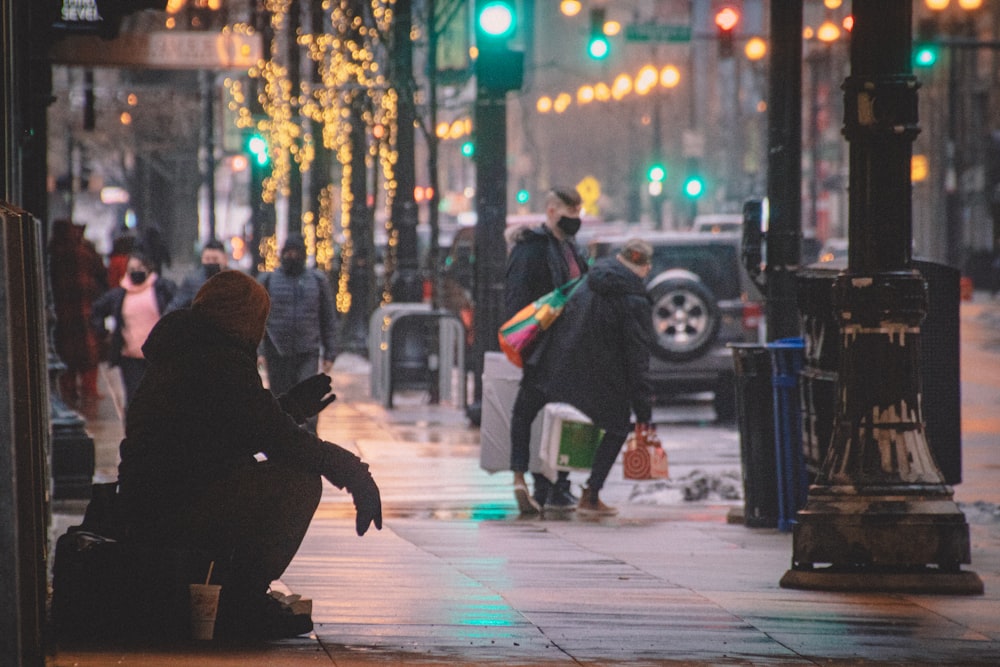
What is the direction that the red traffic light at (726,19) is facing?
toward the camera

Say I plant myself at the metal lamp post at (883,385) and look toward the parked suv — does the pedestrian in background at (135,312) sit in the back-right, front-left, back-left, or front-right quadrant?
front-left

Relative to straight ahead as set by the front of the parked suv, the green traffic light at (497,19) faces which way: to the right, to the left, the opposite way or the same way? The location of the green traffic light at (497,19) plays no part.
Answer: the opposite way

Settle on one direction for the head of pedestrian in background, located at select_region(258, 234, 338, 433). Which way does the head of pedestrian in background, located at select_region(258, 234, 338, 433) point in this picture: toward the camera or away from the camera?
toward the camera

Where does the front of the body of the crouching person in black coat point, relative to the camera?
to the viewer's right

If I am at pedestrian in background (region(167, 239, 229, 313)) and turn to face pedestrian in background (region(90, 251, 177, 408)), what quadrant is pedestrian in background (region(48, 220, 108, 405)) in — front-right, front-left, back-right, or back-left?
front-right

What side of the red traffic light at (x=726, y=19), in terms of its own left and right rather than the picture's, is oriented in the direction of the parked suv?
front

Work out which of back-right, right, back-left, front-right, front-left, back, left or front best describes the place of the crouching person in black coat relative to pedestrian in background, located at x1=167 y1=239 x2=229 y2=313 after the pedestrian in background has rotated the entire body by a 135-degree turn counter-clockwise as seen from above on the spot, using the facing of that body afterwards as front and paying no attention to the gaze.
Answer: back-right

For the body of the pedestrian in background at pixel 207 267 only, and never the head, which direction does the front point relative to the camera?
toward the camera

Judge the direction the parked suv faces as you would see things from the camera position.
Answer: facing away from the viewer

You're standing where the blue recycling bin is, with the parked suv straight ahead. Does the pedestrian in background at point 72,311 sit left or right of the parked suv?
left

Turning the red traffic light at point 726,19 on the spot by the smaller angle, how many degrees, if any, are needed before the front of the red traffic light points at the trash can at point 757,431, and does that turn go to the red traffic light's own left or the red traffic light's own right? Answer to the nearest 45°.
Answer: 0° — it already faces it

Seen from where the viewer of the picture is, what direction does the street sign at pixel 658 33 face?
facing the viewer

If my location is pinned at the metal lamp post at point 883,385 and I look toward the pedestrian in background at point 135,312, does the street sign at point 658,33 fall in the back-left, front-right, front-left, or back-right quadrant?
front-right
